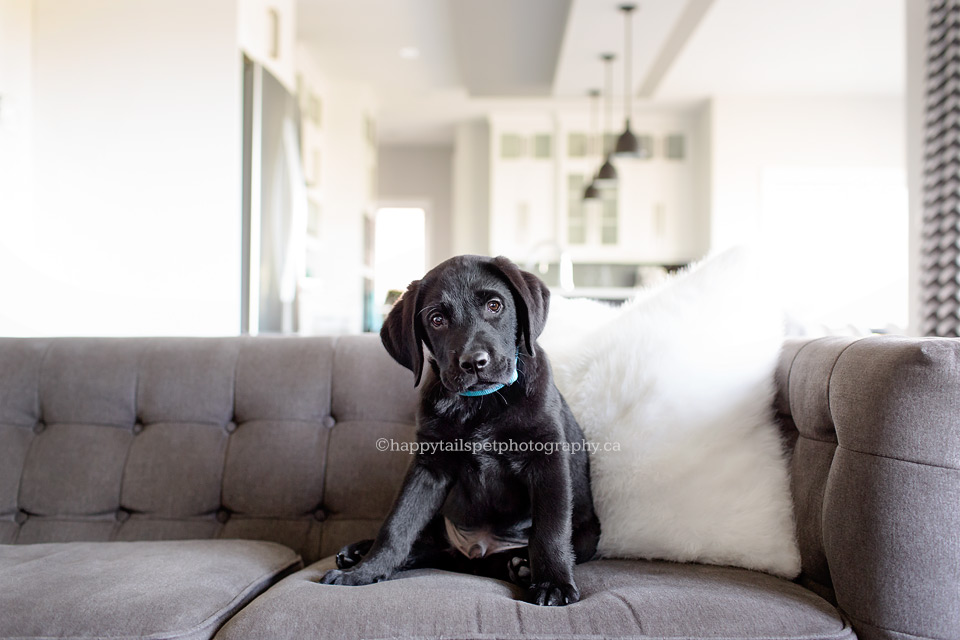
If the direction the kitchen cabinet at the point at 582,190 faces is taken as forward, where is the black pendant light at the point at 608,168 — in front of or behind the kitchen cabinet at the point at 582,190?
in front

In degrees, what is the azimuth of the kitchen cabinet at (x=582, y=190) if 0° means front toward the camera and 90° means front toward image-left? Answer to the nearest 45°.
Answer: approximately 0°

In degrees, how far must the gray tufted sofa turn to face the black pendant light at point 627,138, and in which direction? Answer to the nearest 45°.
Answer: approximately 180°

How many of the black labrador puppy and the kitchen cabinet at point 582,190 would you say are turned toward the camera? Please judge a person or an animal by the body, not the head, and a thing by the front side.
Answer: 2

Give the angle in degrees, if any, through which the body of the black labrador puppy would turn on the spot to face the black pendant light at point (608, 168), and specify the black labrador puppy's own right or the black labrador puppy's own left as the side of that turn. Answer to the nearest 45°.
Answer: approximately 180°

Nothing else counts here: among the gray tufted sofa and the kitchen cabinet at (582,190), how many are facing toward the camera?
2

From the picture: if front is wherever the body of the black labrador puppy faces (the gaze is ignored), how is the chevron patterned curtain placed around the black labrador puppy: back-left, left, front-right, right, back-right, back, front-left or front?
back-left

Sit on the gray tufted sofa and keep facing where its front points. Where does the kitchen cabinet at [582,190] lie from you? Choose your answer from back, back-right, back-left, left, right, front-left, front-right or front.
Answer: back

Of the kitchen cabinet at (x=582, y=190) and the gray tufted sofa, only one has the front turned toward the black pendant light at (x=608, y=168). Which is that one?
the kitchen cabinet
